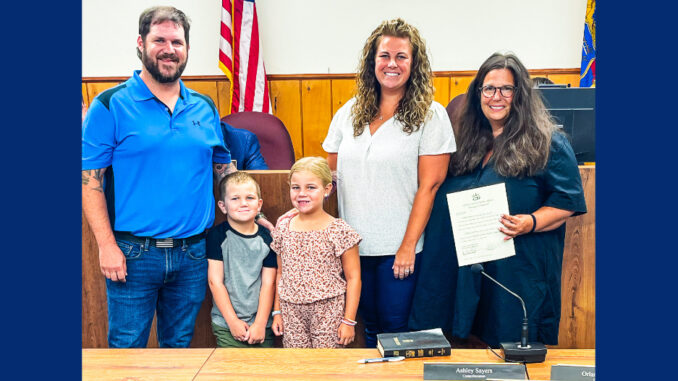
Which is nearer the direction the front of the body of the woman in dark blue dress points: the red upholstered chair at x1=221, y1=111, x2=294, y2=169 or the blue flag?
the red upholstered chair

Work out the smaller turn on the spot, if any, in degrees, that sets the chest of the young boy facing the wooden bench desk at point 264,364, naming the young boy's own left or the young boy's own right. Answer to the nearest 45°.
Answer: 0° — they already face it

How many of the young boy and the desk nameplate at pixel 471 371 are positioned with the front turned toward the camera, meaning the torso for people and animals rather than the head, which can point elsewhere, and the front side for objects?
2

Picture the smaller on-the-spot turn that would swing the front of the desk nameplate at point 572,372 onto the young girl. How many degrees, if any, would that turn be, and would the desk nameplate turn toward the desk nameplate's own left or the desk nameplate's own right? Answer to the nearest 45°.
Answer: approximately 90° to the desk nameplate's own right

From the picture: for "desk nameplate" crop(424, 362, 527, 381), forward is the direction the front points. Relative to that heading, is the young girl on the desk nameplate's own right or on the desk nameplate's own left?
on the desk nameplate's own right

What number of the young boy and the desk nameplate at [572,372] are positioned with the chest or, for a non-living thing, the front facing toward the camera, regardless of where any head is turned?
2

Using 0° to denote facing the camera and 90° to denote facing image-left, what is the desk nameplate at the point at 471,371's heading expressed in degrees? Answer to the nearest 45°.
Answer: approximately 0°

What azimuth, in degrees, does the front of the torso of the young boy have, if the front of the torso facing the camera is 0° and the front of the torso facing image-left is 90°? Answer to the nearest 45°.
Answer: approximately 0°
